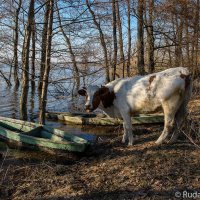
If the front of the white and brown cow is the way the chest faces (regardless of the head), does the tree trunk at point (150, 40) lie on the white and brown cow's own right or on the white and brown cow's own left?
on the white and brown cow's own right

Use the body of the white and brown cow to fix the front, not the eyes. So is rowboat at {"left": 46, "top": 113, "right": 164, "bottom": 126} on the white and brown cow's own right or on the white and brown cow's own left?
on the white and brown cow's own right

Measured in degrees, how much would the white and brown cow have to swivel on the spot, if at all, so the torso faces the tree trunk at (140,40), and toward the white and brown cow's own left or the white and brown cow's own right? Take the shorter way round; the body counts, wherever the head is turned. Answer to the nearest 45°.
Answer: approximately 90° to the white and brown cow's own right

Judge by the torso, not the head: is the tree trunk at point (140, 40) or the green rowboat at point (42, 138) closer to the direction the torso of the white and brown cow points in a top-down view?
the green rowboat

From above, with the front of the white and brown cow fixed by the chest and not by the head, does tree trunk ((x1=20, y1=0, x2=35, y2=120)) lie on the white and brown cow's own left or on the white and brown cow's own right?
on the white and brown cow's own right

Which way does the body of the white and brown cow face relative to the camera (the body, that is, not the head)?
to the viewer's left
